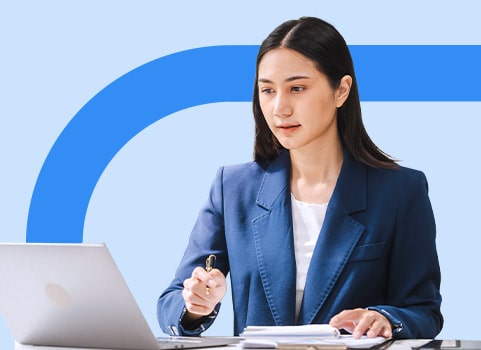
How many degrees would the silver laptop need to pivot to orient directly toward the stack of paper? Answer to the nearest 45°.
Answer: approximately 45° to its right

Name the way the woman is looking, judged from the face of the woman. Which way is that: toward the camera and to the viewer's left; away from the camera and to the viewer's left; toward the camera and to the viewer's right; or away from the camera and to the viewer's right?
toward the camera and to the viewer's left

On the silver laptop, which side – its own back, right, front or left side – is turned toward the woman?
front

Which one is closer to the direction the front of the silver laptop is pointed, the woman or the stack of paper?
the woman

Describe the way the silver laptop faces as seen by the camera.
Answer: facing away from the viewer and to the right of the viewer

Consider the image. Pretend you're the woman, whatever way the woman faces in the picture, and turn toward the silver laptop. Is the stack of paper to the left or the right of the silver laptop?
left
